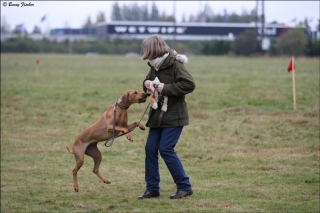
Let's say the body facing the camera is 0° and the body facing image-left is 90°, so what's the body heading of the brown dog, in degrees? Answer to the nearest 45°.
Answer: approximately 270°

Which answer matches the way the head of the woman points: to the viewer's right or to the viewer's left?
to the viewer's left

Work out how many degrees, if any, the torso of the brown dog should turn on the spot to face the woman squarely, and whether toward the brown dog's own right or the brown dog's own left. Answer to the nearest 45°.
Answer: approximately 45° to the brown dog's own left
